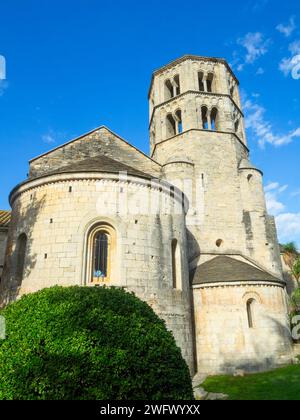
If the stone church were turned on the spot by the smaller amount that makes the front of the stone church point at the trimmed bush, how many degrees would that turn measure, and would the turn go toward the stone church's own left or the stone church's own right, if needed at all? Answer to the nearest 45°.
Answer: approximately 180°

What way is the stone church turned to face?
away from the camera
